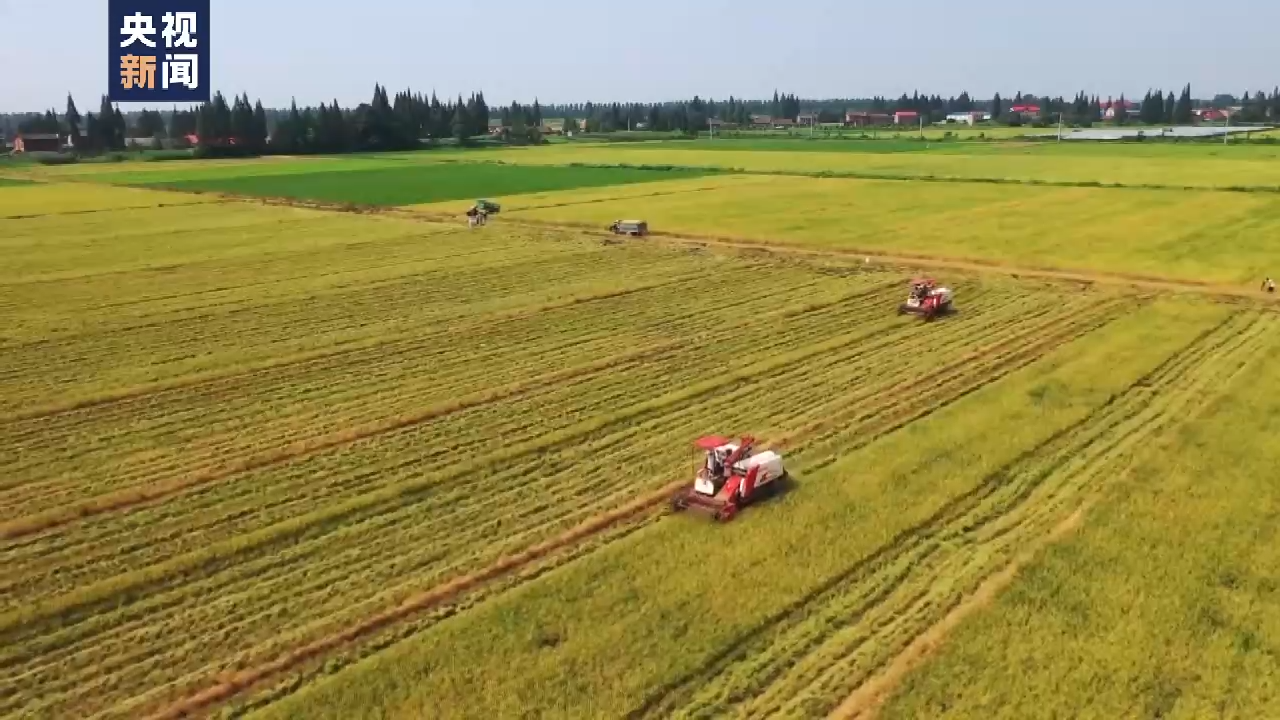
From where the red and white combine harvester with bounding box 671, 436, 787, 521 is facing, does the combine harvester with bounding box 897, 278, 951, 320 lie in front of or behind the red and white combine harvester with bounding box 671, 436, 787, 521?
behind

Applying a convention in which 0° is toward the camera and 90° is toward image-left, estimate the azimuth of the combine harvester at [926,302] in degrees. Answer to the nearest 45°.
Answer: approximately 45°

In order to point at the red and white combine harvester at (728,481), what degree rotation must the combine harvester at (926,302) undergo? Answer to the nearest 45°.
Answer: approximately 45° to its left

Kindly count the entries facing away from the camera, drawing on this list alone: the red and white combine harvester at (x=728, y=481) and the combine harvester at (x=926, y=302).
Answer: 0

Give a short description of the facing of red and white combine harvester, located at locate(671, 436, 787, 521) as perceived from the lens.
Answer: facing the viewer and to the left of the viewer
